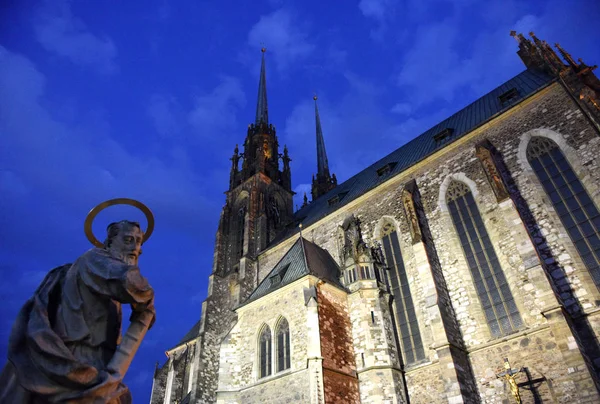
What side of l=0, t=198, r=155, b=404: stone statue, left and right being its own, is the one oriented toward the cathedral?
left

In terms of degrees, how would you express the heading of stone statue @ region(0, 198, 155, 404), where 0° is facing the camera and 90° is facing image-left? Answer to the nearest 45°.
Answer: approximately 315°

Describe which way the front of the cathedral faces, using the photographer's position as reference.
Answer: facing away from the viewer and to the left of the viewer

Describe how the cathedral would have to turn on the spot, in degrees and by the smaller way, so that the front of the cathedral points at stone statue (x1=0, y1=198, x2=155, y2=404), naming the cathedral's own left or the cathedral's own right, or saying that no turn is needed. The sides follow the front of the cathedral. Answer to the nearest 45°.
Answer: approximately 90° to the cathedral's own left

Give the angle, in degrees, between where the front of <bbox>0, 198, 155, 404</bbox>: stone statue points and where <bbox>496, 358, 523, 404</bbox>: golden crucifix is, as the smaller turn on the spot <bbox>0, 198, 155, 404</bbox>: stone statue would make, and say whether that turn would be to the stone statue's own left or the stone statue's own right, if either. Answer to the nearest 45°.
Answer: approximately 45° to the stone statue's own left
